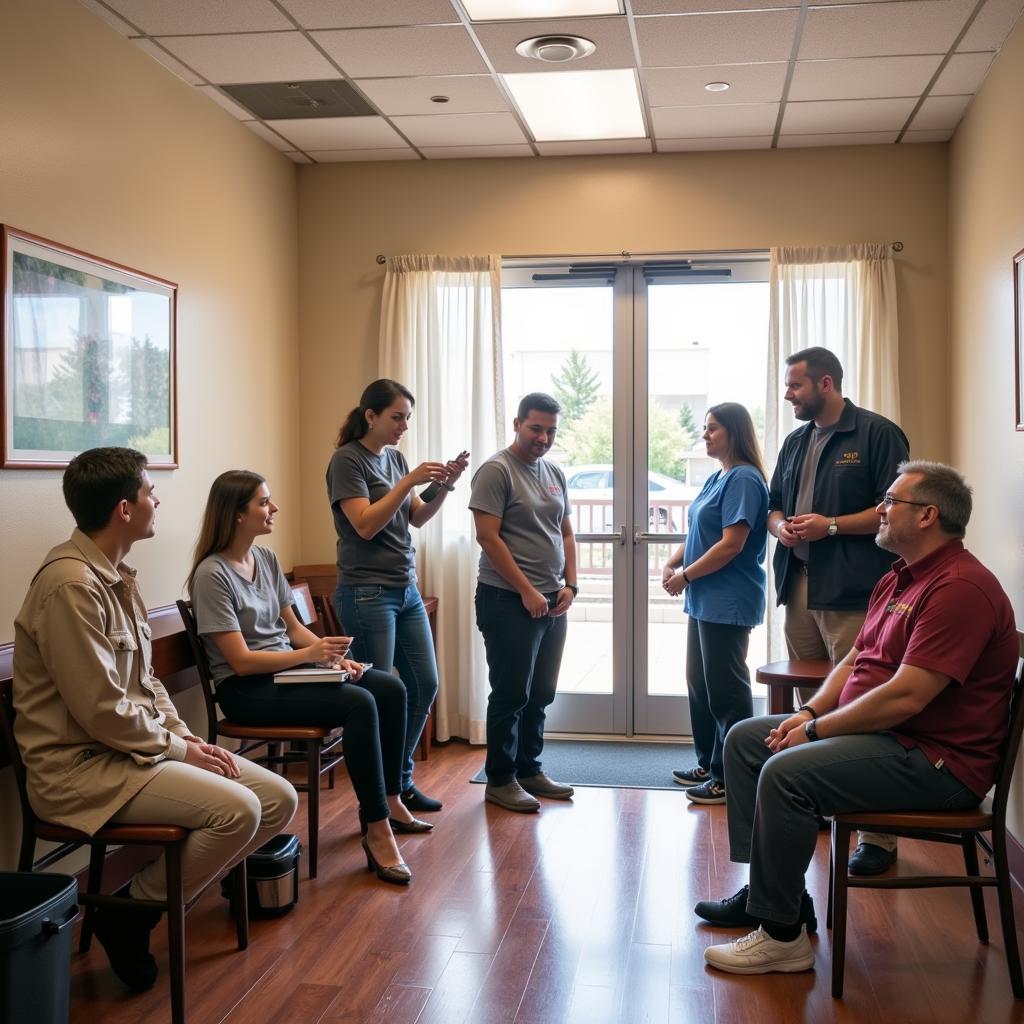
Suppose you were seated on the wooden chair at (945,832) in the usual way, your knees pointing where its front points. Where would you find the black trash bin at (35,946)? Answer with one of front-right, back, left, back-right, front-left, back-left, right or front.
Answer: front-left

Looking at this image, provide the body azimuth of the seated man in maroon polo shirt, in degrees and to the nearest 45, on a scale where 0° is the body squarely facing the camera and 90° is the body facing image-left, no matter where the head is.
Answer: approximately 90°

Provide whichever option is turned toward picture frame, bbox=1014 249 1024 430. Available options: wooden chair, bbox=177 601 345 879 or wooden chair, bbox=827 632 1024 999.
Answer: wooden chair, bbox=177 601 345 879

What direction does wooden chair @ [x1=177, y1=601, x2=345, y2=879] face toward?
to the viewer's right

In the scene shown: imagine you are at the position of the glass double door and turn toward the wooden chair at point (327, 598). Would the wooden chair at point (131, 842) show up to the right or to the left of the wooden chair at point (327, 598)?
left

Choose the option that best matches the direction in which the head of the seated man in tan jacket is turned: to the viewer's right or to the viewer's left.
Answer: to the viewer's right

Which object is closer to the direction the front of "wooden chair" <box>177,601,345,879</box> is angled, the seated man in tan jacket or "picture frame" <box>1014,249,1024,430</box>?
the picture frame

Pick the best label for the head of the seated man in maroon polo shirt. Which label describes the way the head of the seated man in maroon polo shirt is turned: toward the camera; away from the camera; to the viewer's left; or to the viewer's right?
to the viewer's left

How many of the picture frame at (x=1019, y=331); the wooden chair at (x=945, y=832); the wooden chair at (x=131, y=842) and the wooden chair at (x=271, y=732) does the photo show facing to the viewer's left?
2

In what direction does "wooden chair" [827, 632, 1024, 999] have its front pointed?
to the viewer's left

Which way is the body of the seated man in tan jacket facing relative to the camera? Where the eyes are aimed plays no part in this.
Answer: to the viewer's right

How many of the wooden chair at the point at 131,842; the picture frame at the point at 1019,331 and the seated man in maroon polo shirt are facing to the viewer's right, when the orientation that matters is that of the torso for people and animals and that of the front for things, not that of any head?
1
